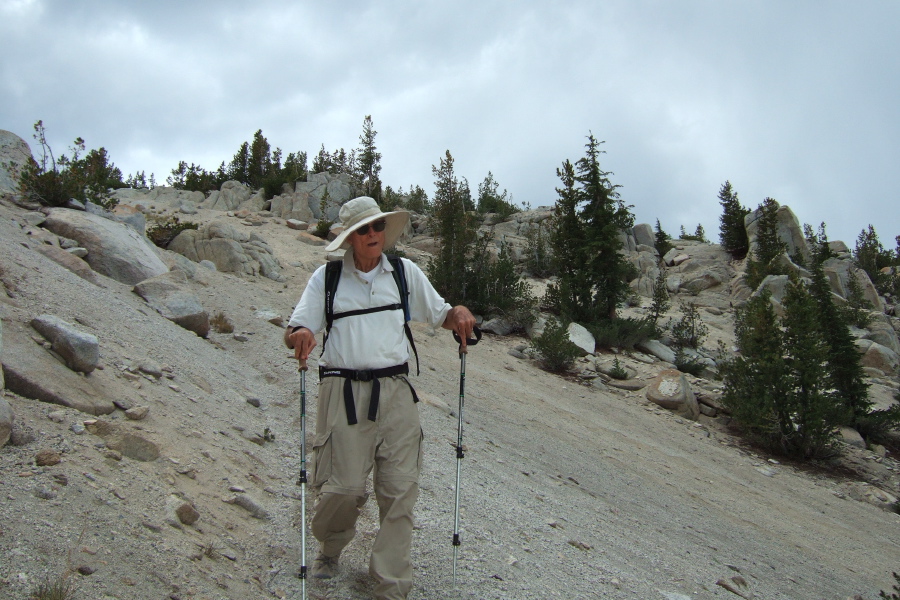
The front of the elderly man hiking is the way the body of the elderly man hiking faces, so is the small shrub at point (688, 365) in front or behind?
behind

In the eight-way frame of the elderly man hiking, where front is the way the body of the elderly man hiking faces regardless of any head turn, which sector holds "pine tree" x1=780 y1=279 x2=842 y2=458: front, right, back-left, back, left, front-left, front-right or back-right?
back-left

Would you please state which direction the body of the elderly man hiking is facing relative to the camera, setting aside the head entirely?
toward the camera

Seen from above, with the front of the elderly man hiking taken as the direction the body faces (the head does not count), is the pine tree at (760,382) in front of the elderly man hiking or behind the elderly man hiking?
behind

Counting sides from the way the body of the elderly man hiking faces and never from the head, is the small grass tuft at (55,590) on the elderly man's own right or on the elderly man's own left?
on the elderly man's own right

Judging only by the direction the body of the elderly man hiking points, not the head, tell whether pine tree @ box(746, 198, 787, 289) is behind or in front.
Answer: behind

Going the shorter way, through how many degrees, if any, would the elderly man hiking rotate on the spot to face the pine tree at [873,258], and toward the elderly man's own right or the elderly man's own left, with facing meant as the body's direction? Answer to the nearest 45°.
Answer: approximately 135° to the elderly man's own left

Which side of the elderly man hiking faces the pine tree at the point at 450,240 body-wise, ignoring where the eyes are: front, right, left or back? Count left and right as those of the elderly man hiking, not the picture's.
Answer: back

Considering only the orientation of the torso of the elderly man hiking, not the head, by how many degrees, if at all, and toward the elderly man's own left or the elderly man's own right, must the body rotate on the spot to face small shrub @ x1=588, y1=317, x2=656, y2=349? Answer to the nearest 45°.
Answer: approximately 135° to the elderly man's own left

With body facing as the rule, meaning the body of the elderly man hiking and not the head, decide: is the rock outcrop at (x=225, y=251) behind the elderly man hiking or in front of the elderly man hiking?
behind

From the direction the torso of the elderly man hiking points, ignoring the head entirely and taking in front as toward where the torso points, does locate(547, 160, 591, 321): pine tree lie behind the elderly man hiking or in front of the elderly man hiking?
behind

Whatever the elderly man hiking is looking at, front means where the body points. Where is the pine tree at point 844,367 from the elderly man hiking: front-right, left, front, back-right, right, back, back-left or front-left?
back-left
